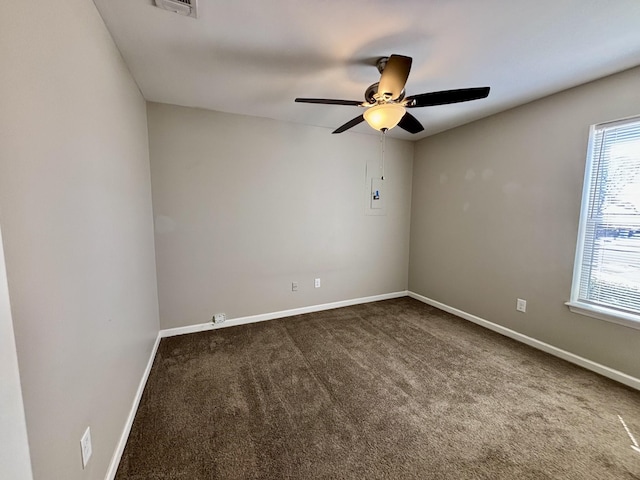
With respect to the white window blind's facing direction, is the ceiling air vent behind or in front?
in front

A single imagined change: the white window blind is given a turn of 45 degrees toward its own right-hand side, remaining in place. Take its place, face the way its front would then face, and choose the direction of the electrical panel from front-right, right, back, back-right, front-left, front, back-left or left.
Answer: front

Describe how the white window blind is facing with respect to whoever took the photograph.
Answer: facing the viewer and to the left of the viewer

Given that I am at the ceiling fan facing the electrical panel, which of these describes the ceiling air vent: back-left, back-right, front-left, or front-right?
back-left

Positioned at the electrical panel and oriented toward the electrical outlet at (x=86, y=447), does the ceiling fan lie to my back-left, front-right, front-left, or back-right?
front-left

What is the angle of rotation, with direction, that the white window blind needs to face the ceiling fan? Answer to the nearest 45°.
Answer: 0° — it already faces it

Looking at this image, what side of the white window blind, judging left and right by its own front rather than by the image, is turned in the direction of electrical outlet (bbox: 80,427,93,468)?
front
